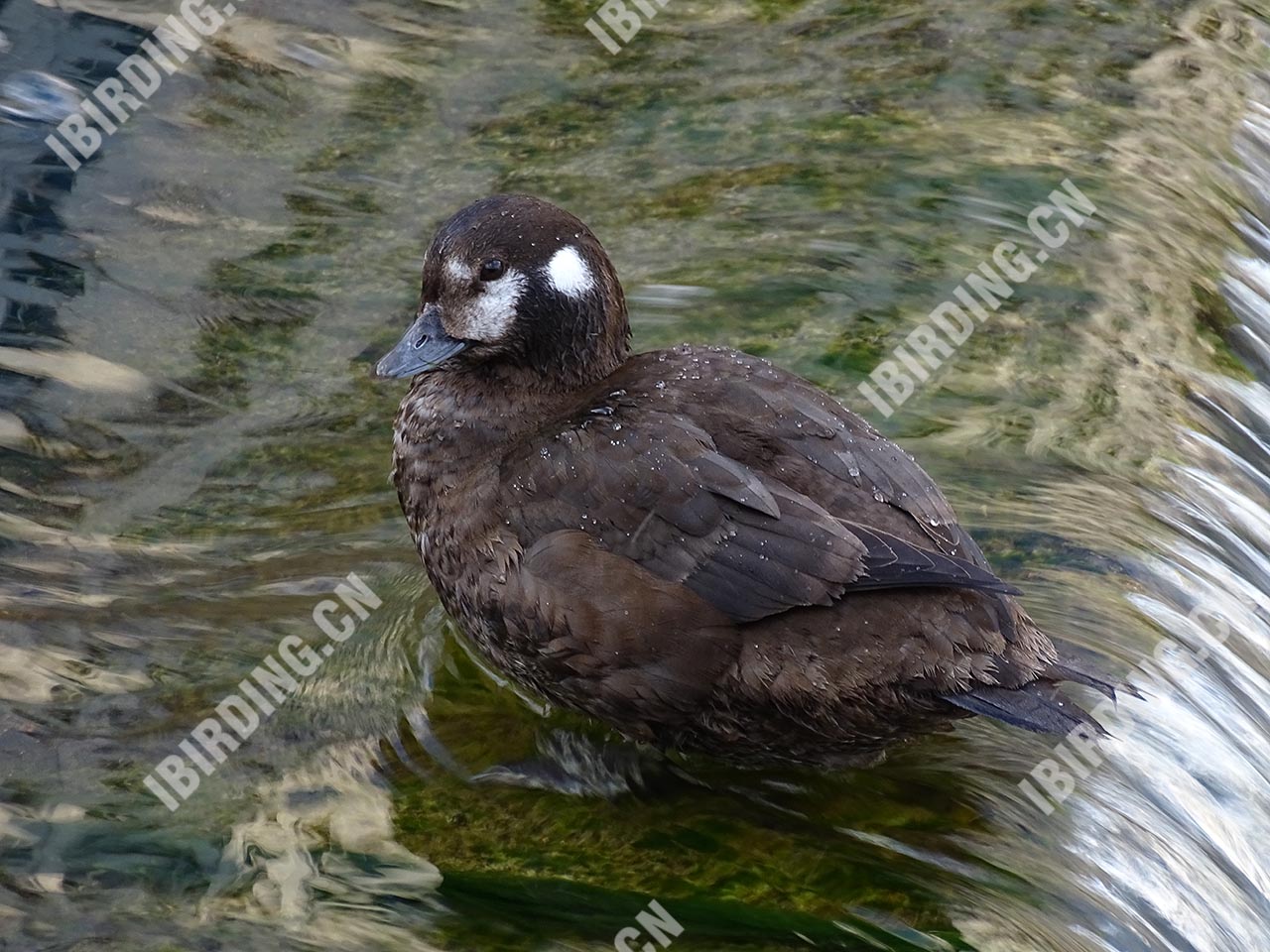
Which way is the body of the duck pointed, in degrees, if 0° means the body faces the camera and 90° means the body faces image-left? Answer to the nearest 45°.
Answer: approximately 90°
